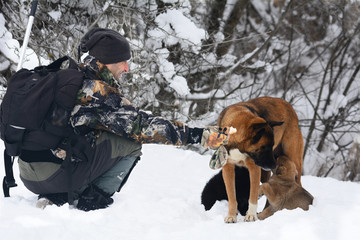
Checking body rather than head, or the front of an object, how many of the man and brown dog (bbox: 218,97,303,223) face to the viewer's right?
1

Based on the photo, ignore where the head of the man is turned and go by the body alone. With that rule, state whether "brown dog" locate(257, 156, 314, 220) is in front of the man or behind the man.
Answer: in front

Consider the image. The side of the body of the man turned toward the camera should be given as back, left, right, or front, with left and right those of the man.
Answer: right

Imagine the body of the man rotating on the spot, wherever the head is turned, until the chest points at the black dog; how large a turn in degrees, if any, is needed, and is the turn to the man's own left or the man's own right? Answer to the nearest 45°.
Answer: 0° — they already face it

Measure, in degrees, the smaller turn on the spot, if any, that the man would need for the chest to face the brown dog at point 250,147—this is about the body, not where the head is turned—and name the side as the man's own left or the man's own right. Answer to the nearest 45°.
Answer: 0° — they already face it

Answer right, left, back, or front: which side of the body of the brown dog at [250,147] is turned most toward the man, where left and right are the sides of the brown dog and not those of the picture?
right

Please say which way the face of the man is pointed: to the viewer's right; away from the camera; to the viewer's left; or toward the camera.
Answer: to the viewer's right

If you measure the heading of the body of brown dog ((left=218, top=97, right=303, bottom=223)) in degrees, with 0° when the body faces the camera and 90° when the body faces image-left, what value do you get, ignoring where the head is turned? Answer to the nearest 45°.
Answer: approximately 45°
